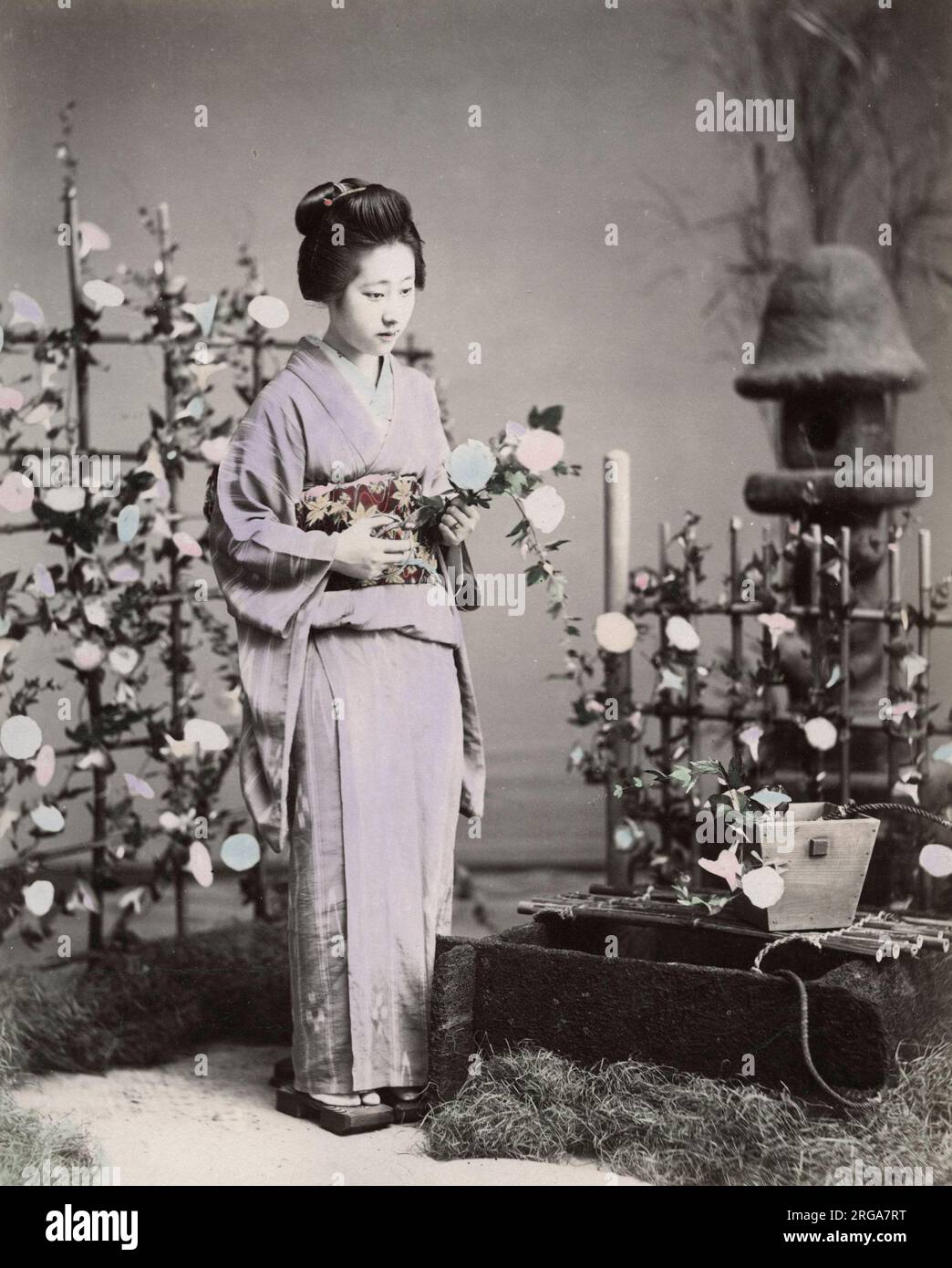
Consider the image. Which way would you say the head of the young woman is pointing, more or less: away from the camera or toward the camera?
toward the camera

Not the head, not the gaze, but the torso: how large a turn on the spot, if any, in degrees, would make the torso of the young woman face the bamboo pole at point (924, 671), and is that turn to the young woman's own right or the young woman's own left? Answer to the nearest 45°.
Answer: approximately 90° to the young woman's own left

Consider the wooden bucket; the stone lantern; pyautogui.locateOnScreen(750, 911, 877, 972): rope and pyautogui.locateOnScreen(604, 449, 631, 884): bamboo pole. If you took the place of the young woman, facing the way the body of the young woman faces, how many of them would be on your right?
0

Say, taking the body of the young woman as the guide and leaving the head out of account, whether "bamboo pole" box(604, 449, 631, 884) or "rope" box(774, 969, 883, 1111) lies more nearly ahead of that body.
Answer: the rope

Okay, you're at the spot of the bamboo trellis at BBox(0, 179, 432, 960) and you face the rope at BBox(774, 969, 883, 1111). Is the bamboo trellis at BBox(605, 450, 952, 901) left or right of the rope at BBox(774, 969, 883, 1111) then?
left

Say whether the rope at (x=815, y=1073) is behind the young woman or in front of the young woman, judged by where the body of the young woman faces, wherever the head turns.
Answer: in front

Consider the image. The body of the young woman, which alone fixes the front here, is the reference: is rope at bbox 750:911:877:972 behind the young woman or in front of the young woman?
in front

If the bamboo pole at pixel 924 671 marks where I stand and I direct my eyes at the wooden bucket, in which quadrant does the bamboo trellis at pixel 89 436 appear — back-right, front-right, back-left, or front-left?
front-right

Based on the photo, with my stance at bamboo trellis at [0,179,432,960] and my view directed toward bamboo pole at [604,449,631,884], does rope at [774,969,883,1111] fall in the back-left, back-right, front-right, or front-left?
front-right

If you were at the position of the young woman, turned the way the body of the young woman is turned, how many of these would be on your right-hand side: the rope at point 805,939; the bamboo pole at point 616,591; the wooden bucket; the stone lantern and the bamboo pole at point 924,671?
0

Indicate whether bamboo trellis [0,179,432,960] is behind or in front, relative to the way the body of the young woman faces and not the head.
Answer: behind

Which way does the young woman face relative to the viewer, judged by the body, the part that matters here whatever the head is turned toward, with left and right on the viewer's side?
facing the viewer and to the right of the viewer

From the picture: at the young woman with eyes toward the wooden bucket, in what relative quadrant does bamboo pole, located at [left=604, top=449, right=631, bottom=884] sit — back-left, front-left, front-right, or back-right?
front-left

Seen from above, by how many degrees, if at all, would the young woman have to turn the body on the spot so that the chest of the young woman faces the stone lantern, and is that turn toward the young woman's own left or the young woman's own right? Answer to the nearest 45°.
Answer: approximately 90° to the young woman's own left

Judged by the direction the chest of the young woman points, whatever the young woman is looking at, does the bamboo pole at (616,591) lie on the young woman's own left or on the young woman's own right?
on the young woman's own left

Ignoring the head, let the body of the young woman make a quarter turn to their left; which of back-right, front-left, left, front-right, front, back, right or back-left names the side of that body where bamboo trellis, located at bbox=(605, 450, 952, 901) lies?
front
